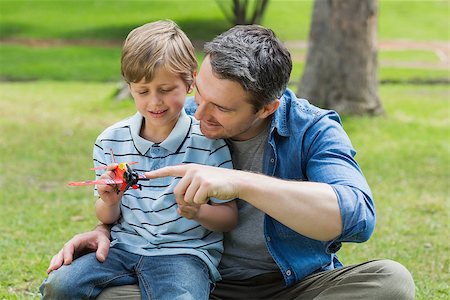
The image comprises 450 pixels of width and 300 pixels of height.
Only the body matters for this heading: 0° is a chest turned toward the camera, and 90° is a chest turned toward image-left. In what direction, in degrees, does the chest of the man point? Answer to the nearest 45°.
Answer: approximately 45°

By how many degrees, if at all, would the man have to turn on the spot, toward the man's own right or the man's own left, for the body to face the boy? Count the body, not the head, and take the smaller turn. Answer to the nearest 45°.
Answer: approximately 45° to the man's own right

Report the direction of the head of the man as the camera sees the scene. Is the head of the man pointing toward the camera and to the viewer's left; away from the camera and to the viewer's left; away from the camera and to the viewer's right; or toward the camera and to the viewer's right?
toward the camera and to the viewer's left
